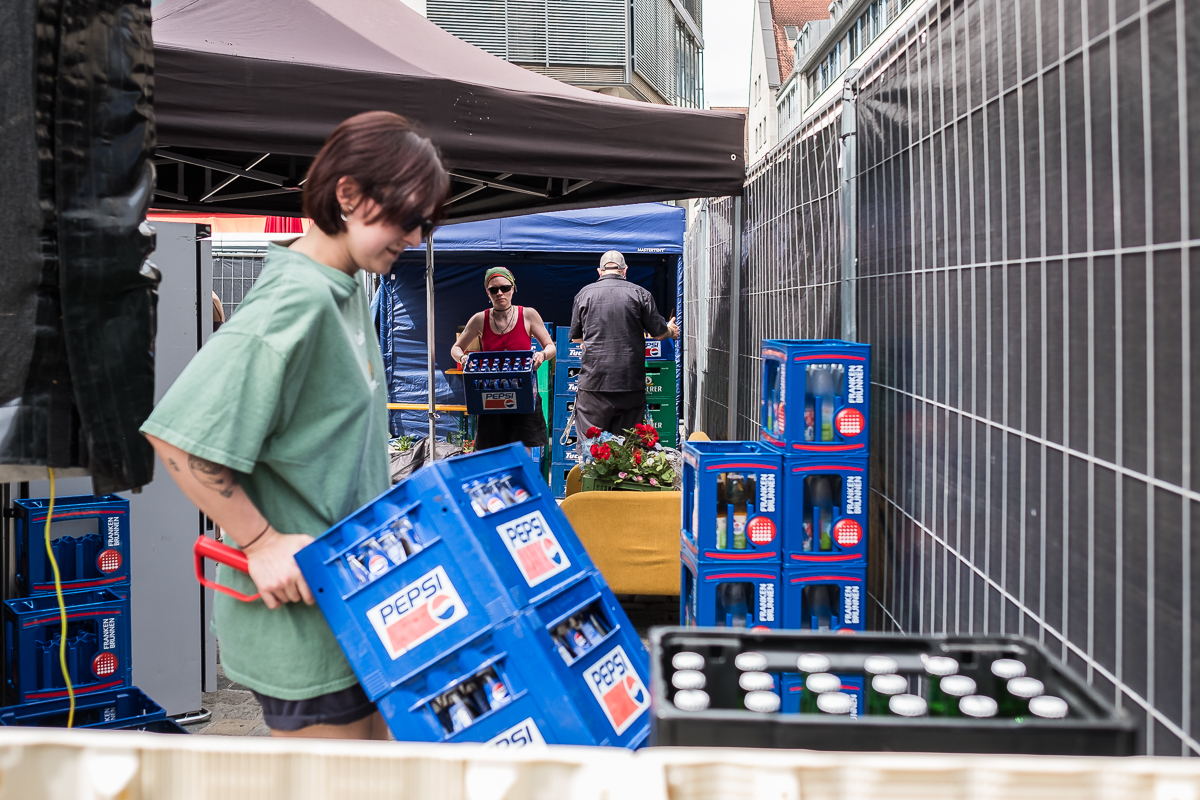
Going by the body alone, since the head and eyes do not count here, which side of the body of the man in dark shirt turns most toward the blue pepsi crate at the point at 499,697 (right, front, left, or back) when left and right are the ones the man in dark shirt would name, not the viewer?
back

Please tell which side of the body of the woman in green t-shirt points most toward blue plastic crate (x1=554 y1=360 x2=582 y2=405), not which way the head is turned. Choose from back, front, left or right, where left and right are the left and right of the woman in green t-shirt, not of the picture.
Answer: left

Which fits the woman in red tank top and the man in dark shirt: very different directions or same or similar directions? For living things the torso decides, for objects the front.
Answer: very different directions

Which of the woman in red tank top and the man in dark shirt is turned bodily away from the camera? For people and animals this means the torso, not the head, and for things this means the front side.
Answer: the man in dark shirt

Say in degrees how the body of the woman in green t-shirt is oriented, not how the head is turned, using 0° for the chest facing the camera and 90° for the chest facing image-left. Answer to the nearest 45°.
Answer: approximately 270°

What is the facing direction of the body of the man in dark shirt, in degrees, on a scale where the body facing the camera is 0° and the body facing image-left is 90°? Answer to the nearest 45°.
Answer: approximately 180°

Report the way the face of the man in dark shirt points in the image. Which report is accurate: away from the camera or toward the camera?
away from the camera

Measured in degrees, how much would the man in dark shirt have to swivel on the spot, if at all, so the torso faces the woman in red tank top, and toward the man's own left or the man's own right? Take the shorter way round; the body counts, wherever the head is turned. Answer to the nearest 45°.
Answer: approximately 135° to the man's own left

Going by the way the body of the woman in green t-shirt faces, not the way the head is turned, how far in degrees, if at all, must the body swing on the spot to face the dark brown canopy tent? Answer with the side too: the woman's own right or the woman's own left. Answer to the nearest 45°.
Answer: approximately 90° to the woman's own left
